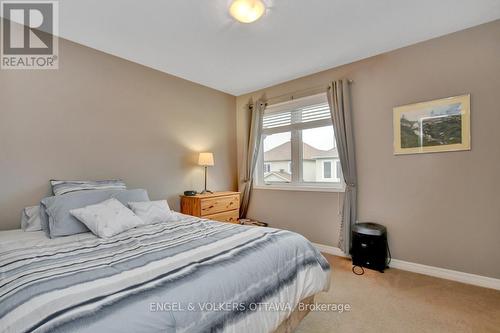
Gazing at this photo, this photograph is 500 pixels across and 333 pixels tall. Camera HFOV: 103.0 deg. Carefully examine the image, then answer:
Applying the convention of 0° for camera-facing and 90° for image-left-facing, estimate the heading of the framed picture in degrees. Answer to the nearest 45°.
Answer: approximately 45°

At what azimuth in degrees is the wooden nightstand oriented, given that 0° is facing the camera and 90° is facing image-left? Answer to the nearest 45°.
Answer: approximately 315°

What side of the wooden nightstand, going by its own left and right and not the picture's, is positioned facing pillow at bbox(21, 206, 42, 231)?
right

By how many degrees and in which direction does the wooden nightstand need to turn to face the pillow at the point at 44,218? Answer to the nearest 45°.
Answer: approximately 90° to its right

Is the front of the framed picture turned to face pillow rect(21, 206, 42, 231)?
yes

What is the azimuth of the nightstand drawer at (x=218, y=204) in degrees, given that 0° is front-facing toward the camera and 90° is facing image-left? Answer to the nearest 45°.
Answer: approximately 315°

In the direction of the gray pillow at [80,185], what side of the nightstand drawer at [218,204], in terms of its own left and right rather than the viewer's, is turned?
right

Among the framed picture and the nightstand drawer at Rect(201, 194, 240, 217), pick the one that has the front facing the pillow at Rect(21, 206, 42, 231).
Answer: the framed picture

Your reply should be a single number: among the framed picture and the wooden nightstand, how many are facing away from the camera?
0

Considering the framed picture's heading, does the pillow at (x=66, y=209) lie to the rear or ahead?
ahead

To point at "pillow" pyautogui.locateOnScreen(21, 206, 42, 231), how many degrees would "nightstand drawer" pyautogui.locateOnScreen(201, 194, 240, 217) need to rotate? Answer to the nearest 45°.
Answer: approximately 90° to its right
